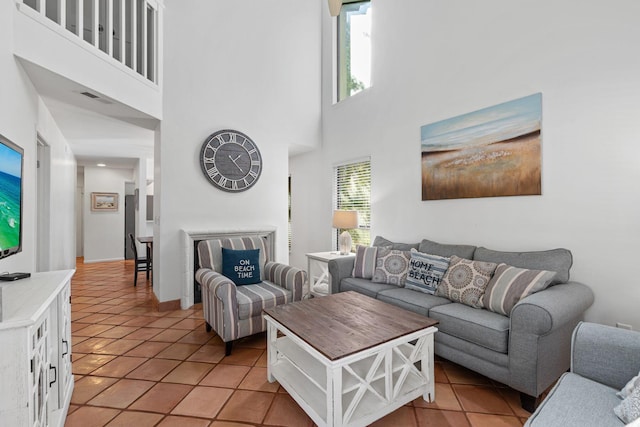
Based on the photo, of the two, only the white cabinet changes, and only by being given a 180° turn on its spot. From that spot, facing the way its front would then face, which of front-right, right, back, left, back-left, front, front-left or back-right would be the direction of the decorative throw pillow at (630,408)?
back-left

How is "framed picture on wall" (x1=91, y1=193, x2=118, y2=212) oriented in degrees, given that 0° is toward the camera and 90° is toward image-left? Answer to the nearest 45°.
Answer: approximately 0°

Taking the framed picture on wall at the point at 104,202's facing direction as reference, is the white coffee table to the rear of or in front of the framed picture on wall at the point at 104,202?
in front

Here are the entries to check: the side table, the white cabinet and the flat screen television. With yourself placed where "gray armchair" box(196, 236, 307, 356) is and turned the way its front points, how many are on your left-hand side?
1

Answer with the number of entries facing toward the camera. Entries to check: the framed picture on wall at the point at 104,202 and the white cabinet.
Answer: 1

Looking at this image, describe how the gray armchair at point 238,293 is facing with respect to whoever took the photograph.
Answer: facing the viewer and to the right of the viewer

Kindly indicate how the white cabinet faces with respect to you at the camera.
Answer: facing to the right of the viewer

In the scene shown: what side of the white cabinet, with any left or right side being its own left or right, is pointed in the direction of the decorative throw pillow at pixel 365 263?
front

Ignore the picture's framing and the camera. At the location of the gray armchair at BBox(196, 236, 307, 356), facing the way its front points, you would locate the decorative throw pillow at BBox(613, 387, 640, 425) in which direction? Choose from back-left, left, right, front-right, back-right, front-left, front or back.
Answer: front

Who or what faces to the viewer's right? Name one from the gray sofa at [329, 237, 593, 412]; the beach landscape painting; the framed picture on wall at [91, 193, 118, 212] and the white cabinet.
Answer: the white cabinet

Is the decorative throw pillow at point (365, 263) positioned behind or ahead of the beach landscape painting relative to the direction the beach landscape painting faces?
ahead

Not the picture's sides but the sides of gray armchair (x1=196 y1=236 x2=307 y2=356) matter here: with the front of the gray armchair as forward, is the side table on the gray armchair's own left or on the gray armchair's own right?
on the gray armchair's own left

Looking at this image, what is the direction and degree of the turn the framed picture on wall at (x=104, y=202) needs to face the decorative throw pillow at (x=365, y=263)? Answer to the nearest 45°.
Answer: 0° — it already faces it

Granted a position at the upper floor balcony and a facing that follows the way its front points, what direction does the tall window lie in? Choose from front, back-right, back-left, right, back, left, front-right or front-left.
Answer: front-left
